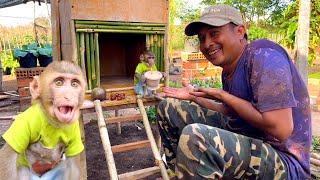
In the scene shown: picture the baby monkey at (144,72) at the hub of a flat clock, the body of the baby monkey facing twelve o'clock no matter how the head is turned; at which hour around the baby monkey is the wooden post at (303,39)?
The wooden post is roughly at 10 o'clock from the baby monkey.

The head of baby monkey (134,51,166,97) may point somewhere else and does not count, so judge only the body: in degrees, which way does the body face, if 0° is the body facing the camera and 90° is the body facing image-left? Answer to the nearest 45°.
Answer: approximately 315°

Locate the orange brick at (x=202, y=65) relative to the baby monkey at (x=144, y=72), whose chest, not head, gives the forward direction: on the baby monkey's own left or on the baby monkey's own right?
on the baby monkey's own left

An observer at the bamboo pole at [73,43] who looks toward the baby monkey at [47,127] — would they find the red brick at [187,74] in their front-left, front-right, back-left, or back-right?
back-left

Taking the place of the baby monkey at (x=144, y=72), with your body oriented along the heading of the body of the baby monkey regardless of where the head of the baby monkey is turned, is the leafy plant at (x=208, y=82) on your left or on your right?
on your left

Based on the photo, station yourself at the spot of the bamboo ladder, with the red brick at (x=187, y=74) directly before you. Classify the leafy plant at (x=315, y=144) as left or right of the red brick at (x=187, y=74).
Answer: right

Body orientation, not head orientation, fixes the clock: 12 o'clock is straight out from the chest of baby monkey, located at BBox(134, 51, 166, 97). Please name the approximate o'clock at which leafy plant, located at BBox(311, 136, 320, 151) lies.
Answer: The leafy plant is roughly at 10 o'clock from the baby monkey.

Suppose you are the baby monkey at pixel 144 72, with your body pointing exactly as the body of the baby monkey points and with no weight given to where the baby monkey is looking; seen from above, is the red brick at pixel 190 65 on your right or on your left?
on your left

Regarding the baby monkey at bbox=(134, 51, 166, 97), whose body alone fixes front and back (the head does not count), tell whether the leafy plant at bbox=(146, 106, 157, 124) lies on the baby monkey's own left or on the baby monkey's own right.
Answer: on the baby monkey's own left

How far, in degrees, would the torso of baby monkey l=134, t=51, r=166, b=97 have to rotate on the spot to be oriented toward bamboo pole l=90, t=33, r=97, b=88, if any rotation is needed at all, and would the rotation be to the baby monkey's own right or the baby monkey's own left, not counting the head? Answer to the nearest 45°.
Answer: approximately 90° to the baby monkey's own right
